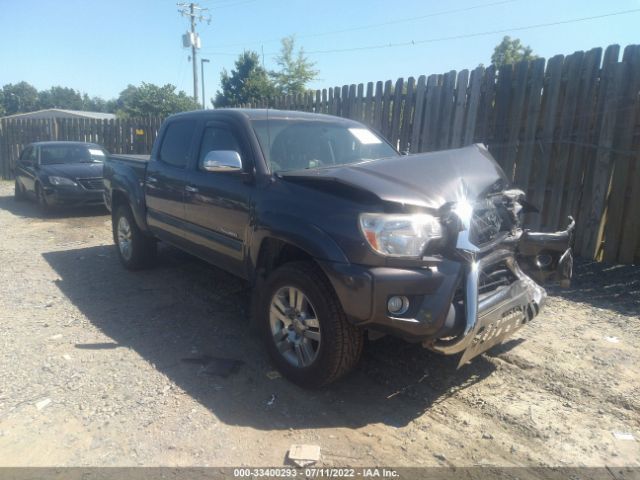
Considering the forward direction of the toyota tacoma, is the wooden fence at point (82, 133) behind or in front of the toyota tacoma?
behind

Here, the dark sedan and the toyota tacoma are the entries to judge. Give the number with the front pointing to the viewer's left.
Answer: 0

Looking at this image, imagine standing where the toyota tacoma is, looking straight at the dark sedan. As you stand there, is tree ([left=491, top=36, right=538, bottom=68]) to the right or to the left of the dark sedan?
right

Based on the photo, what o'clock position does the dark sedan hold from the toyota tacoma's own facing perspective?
The dark sedan is roughly at 6 o'clock from the toyota tacoma.

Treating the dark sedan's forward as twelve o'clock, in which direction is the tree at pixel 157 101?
The tree is roughly at 8 o'clock from the dark sedan.

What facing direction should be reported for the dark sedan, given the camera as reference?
facing the viewer and to the right of the viewer

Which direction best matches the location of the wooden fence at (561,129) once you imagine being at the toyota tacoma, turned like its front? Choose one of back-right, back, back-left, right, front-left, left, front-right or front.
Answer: left

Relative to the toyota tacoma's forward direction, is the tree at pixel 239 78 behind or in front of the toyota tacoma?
behind

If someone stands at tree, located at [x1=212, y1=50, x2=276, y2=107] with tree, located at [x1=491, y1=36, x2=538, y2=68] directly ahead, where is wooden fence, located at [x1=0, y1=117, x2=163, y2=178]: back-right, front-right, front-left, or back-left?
back-right
